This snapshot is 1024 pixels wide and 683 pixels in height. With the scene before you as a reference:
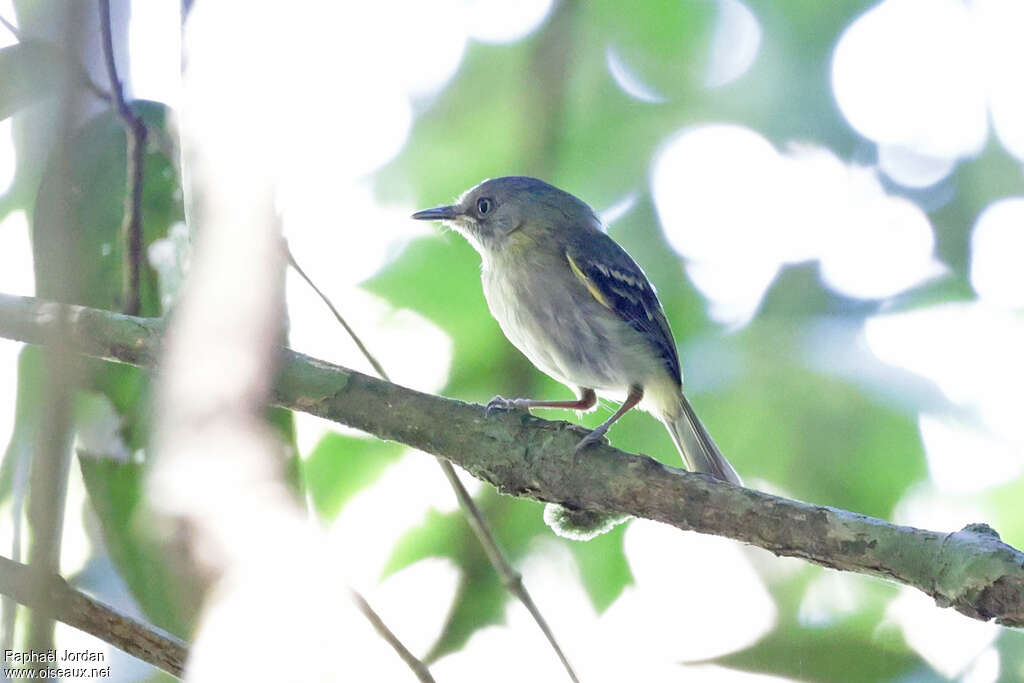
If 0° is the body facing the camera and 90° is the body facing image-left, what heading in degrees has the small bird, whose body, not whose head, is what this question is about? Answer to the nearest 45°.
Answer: approximately 90°
